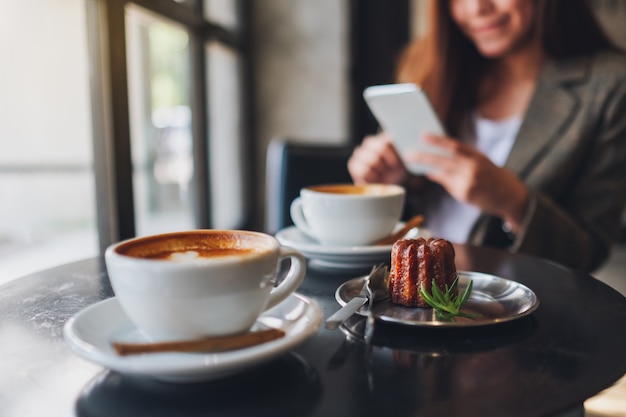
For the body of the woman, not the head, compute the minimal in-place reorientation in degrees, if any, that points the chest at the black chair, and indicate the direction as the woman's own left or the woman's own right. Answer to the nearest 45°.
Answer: approximately 45° to the woman's own right

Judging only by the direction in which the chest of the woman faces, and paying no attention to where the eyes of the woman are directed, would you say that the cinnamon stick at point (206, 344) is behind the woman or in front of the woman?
in front

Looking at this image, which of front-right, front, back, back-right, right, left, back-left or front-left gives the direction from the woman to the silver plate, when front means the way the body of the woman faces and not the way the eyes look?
front-left

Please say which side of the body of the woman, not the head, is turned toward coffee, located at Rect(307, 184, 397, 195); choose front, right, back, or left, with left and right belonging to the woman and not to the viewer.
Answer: front

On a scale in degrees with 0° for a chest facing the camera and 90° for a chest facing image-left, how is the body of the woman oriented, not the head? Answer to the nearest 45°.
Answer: approximately 45°

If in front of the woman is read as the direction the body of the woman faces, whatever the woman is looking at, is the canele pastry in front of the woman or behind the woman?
in front

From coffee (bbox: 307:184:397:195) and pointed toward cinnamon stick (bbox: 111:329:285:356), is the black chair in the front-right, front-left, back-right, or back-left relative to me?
back-right
